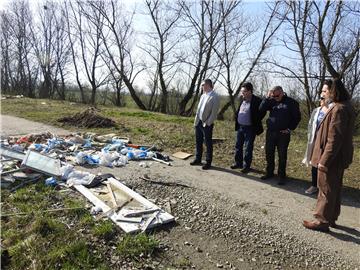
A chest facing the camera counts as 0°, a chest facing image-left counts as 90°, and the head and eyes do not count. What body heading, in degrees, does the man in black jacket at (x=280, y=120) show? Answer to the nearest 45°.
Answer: approximately 45°

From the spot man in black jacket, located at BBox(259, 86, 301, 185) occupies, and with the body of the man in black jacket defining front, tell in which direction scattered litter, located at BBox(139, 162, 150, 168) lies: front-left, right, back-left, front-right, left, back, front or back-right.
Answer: front-right

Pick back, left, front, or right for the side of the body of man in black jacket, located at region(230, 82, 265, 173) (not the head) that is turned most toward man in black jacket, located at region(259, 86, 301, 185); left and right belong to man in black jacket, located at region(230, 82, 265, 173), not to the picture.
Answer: left

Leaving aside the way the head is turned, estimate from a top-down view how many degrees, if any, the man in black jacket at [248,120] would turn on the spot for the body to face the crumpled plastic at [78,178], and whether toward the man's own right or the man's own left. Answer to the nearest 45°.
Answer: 0° — they already face it

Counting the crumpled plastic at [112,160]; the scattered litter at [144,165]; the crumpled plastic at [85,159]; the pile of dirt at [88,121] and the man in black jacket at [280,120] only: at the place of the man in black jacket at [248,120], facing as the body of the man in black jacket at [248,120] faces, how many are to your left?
1

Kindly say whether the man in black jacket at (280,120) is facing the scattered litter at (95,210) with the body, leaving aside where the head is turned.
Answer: yes

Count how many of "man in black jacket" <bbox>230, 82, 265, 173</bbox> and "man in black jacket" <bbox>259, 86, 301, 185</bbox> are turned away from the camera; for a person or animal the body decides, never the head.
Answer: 0

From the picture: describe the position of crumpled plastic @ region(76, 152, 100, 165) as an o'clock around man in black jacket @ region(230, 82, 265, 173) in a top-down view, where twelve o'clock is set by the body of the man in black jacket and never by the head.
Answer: The crumpled plastic is roughly at 1 o'clock from the man in black jacket.

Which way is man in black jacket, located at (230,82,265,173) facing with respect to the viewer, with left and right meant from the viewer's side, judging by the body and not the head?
facing the viewer and to the left of the viewer

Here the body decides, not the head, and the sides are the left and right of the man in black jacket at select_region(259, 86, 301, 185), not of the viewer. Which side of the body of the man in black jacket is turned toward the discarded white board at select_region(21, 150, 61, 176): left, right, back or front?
right

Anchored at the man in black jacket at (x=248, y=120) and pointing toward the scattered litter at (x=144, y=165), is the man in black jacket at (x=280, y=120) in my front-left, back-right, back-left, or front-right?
back-left

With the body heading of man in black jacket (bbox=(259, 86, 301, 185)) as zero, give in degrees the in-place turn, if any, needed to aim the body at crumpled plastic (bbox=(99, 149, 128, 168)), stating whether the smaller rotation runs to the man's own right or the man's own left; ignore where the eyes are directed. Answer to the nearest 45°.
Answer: approximately 45° to the man's own right

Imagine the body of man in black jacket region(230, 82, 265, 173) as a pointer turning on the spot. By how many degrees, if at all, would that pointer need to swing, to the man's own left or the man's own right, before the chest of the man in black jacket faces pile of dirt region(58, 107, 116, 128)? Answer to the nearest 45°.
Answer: approximately 90° to the man's own right
